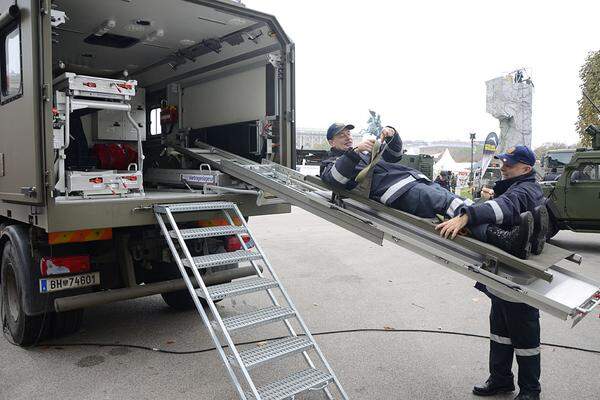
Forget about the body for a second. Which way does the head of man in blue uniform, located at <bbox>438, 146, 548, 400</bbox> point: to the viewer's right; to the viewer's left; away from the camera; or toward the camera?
to the viewer's left

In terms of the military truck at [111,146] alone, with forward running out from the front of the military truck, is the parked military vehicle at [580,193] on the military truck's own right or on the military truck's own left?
on the military truck's own right

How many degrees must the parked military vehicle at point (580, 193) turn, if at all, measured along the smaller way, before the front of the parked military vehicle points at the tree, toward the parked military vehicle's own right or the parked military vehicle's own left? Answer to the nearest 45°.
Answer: approximately 90° to the parked military vehicle's own right

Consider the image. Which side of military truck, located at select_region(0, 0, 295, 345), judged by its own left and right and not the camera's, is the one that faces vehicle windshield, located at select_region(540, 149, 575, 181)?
right

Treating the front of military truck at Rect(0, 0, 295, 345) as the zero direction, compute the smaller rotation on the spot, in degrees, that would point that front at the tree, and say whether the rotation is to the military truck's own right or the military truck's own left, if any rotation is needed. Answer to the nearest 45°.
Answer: approximately 90° to the military truck's own right

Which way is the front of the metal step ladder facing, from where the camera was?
facing the viewer and to the right of the viewer

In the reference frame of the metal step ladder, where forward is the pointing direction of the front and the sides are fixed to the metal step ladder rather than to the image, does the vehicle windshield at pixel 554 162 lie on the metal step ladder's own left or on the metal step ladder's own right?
on the metal step ladder's own left

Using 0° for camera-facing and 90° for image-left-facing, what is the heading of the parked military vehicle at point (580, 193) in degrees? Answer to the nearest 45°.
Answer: approximately 90°

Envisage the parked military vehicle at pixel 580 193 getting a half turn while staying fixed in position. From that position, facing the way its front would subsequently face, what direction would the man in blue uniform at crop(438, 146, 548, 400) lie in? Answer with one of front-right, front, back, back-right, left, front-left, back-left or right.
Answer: right

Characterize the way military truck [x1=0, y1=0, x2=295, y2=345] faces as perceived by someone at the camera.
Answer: facing away from the viewer and to the left of the viewer

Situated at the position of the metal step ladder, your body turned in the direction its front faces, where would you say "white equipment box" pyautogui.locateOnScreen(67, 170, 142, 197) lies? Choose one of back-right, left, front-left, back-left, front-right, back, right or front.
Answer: back

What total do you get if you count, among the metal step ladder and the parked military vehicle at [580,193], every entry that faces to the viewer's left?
1
